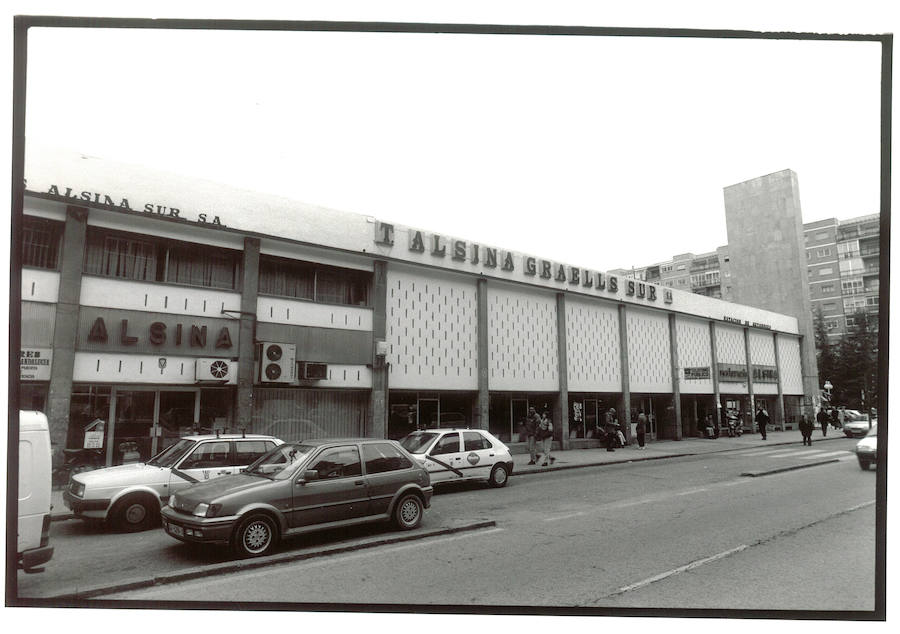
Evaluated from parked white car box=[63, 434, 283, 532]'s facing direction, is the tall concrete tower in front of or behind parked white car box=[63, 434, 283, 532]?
behind

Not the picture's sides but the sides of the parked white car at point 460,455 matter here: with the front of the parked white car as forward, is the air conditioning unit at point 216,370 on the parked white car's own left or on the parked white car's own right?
on the parked white car's own right

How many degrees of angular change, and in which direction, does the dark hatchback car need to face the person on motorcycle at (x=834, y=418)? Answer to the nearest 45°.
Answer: approximately 180°

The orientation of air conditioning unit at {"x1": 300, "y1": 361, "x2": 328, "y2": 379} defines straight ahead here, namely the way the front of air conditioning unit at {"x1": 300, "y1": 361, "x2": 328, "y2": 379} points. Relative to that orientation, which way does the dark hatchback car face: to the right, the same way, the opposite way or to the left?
to the right

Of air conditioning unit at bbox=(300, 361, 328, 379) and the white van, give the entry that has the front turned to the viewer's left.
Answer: the white van

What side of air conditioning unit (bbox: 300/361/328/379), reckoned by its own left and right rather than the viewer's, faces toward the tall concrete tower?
left

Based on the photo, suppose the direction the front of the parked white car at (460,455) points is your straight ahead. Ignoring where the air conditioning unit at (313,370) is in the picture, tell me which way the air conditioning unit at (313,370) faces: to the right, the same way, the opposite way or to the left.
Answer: to the left

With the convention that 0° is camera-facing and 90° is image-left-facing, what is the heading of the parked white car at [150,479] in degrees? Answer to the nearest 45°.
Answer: approximately 45°

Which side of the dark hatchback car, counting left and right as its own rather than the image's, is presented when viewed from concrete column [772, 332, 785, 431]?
back

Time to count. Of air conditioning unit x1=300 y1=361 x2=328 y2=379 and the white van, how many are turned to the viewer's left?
1

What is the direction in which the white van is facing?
to the viewer's left

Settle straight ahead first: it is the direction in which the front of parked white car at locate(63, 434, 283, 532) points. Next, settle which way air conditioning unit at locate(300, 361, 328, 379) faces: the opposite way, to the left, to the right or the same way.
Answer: to the left
